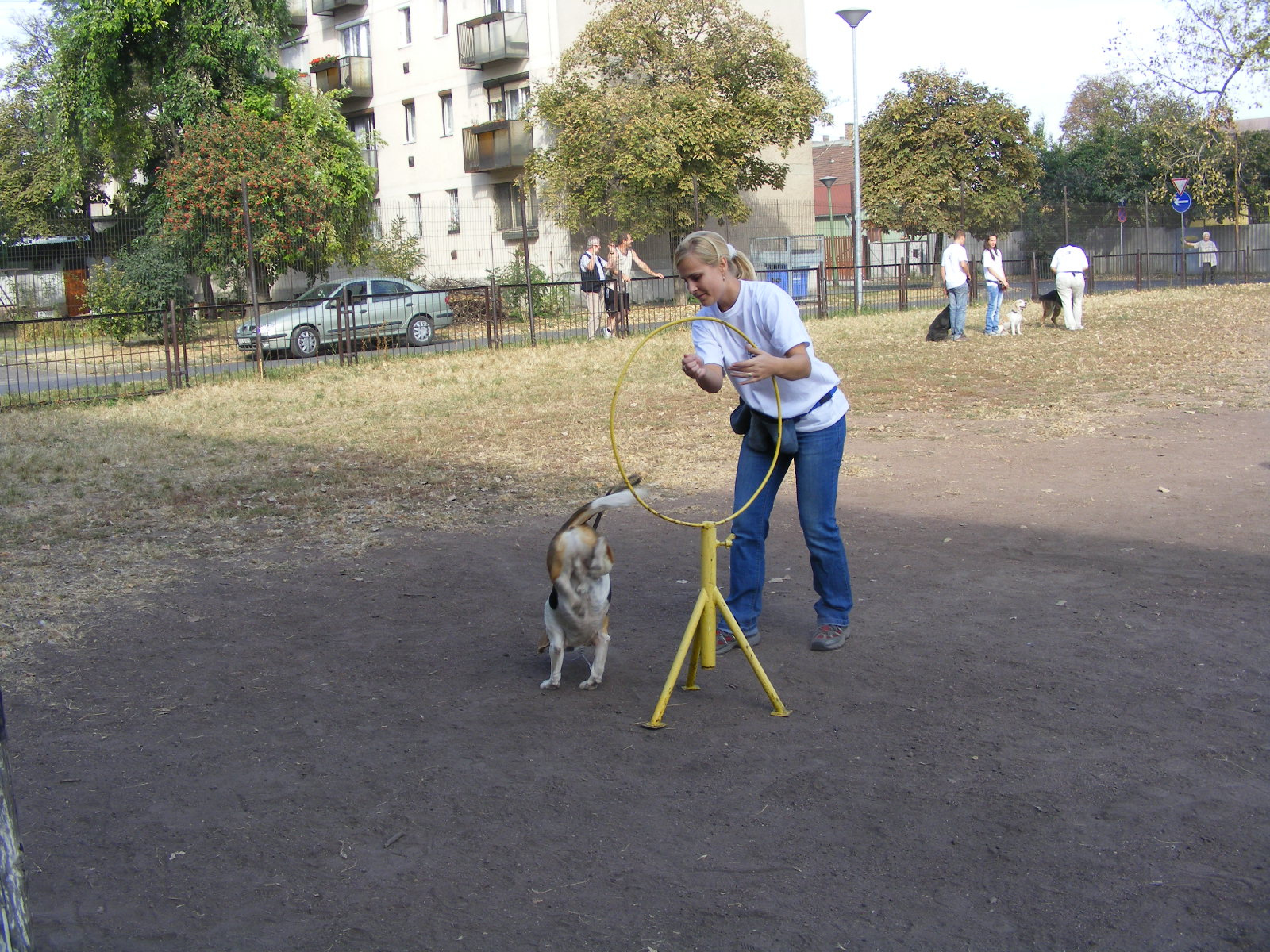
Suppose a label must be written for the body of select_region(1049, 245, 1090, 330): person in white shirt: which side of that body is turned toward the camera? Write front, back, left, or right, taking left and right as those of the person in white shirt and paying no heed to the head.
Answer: back

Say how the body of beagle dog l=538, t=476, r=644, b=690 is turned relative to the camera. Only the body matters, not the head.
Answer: away from the camera

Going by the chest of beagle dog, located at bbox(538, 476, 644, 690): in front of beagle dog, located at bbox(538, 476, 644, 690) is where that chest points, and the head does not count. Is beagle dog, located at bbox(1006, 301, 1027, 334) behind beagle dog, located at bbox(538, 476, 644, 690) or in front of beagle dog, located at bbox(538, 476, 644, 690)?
in front

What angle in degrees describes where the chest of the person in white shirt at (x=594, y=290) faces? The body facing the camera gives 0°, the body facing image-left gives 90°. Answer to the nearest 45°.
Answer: approximately 315°

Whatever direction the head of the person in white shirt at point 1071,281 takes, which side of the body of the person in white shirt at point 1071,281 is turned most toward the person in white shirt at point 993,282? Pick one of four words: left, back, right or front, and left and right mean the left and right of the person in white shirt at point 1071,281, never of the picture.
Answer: left

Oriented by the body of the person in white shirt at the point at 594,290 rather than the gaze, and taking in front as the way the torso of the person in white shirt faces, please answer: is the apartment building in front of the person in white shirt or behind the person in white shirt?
behind

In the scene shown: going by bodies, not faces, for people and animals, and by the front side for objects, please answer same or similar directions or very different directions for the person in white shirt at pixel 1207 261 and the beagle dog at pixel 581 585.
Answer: very different directions

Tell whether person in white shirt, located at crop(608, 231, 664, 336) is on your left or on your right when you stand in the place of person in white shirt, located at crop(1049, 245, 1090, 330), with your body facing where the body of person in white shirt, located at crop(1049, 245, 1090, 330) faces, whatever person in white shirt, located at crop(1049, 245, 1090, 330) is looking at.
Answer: on your left

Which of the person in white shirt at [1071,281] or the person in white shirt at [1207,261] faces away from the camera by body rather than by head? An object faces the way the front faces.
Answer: the person in white shirt at [1071,281]

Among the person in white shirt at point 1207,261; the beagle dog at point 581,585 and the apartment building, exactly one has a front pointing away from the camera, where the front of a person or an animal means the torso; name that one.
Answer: the beagle dog

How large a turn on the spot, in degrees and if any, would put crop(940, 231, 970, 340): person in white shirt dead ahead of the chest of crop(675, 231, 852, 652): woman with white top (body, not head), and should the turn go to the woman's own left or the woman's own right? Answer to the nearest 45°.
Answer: approximately 135° to the woman's own right

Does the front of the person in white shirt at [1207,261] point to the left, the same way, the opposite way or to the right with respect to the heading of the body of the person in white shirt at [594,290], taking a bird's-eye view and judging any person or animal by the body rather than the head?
to the right

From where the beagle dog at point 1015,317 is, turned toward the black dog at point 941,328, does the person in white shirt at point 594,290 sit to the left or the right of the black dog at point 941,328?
right

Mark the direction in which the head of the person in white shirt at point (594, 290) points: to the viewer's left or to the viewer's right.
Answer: to the viewer's right
